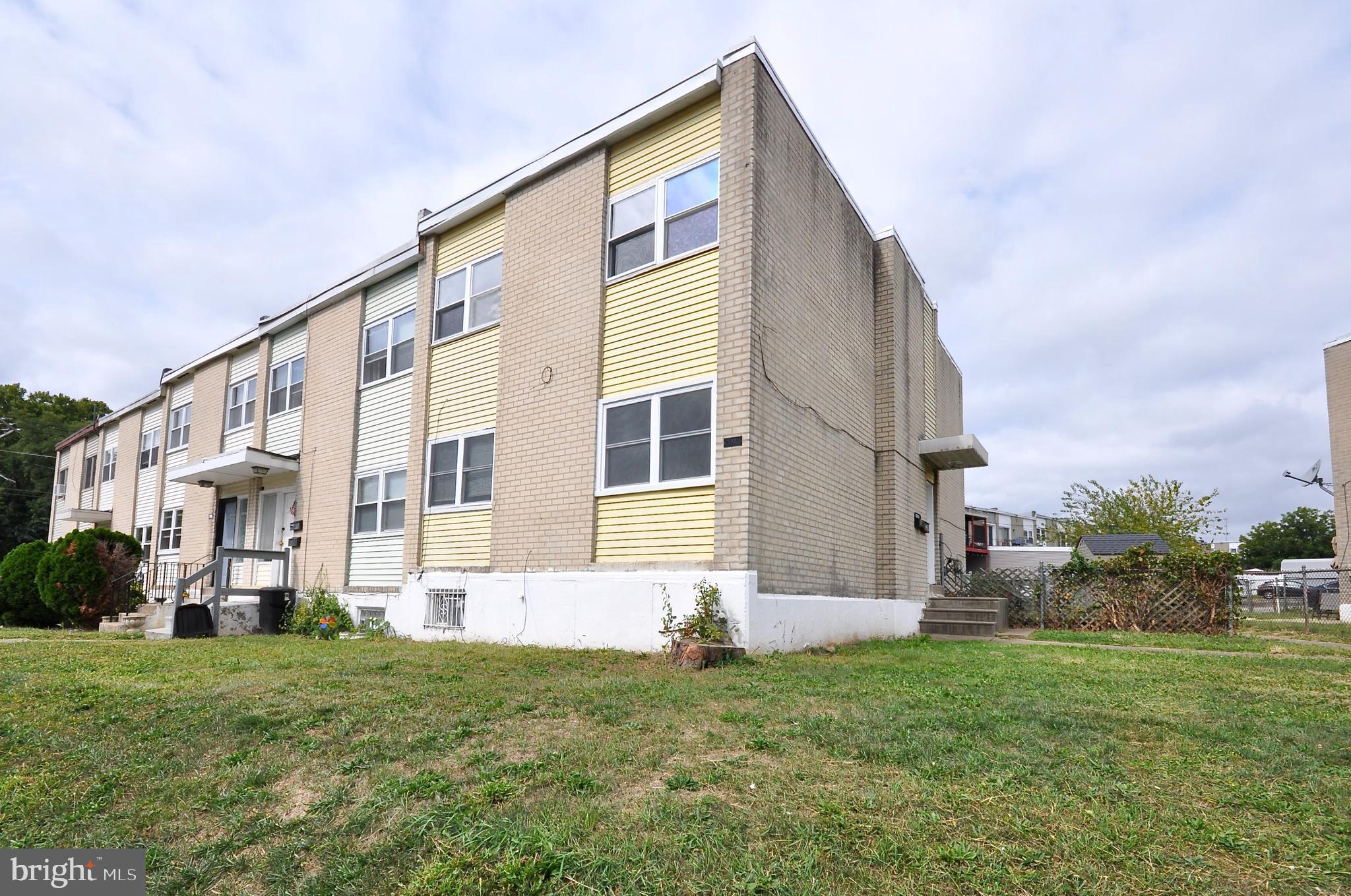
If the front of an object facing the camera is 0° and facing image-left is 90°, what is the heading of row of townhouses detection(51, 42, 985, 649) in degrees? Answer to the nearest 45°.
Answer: approximately 45°

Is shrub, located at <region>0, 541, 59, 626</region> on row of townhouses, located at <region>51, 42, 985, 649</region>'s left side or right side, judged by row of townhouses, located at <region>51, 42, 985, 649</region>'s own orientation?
on its right

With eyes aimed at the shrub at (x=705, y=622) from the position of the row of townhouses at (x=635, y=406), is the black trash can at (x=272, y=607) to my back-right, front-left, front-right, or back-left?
back-right

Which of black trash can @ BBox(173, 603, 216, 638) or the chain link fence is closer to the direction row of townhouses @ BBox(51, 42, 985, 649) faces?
the black trash can

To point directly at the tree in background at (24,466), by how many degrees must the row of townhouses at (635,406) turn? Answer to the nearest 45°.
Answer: approximately 90° to its right

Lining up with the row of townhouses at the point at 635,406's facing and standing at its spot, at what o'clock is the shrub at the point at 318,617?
The shrub is roughly at 3 o'clock from the row of townhouses.

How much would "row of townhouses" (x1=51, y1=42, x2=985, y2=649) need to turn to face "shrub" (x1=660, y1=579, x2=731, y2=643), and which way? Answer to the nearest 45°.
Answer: approximately 45° to its left

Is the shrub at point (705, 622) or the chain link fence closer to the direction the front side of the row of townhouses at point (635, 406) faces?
the shrub

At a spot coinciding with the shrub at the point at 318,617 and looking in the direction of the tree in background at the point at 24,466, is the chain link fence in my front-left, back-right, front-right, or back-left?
back-right

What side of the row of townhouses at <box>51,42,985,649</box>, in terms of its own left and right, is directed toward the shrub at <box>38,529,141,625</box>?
right

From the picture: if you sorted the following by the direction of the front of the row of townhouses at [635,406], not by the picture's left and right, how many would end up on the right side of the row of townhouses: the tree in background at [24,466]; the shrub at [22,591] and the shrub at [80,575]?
3

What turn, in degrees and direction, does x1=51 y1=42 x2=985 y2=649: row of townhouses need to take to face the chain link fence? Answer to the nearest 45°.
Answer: approximately 135° to its left
